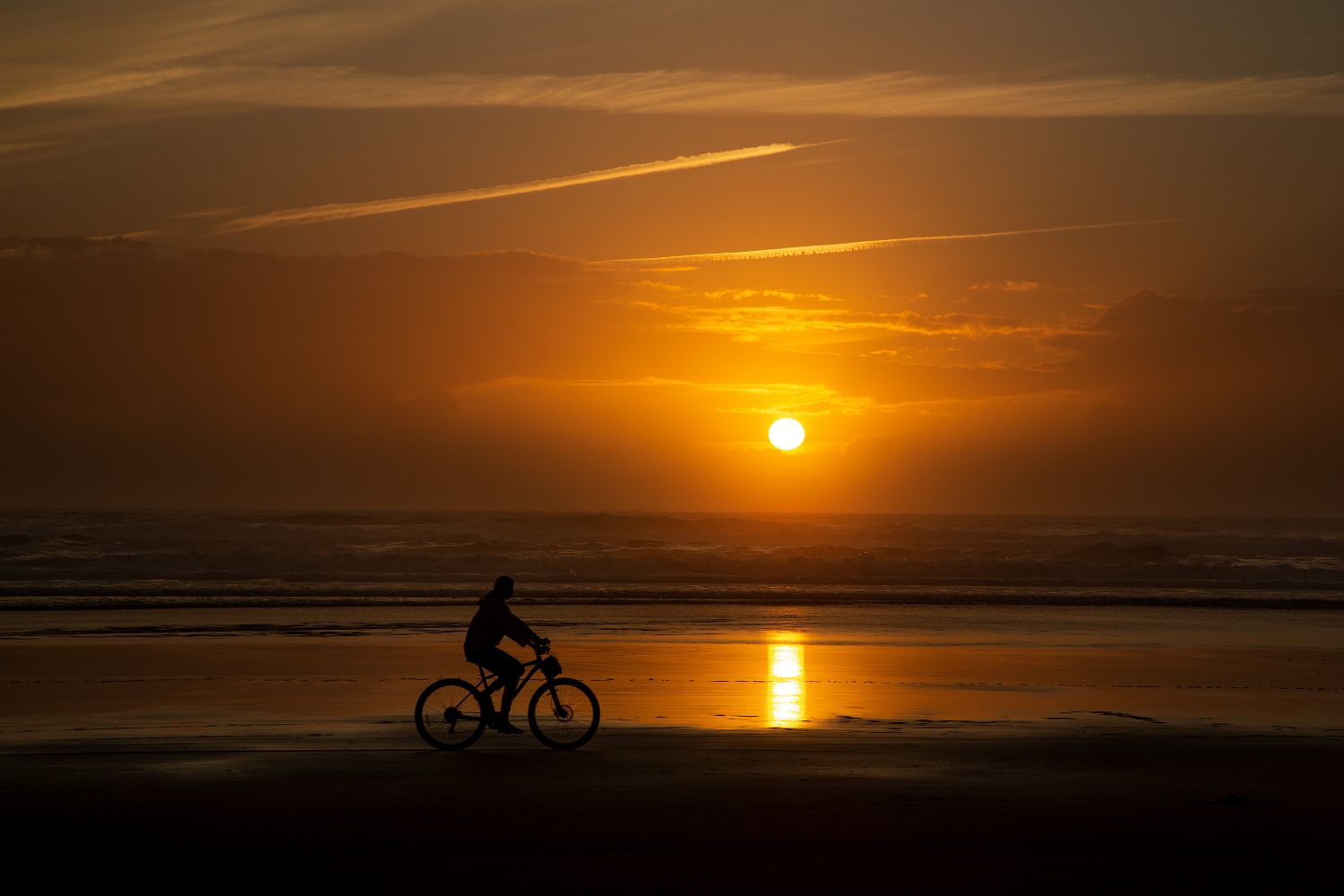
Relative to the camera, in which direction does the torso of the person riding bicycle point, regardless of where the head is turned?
to the viewer's right

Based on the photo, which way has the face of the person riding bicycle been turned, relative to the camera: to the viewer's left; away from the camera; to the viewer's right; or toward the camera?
to the viewer's right

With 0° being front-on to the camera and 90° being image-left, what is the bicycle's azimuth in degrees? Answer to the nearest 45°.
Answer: approximately 270°
